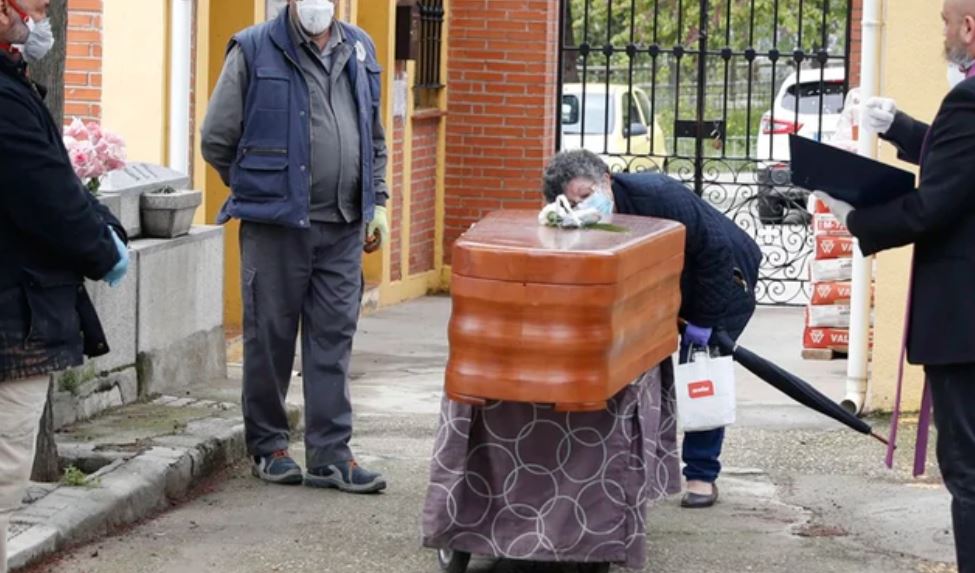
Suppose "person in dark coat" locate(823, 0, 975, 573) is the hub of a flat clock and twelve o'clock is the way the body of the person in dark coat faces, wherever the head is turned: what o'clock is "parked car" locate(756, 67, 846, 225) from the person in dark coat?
The parked car is roughly at 3 o'clock from the person in dark coat.

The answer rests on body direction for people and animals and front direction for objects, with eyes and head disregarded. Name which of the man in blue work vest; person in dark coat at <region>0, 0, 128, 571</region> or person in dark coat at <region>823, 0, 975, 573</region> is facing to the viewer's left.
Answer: person in dark coat at <region>823, 0, 975, 573</region>

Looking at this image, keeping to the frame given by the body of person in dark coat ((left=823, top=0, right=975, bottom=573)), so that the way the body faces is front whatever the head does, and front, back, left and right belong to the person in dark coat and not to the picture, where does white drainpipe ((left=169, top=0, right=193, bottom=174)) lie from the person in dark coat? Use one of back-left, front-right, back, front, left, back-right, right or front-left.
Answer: front-right

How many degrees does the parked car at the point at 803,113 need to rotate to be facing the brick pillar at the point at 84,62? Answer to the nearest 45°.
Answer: approximately 180°

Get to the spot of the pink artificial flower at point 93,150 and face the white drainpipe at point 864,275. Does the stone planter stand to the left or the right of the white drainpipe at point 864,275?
left

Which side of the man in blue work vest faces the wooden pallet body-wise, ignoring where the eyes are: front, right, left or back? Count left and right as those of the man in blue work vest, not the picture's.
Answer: left

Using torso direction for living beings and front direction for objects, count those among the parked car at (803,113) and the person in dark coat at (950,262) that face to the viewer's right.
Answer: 0

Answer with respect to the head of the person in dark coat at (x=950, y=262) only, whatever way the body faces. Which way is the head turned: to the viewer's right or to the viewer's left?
to the viewer's left

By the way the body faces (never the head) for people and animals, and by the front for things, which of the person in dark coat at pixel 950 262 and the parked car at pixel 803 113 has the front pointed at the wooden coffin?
the person in dark coat

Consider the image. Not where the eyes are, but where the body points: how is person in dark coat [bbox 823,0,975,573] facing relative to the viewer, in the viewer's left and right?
facing to the left of the viewer

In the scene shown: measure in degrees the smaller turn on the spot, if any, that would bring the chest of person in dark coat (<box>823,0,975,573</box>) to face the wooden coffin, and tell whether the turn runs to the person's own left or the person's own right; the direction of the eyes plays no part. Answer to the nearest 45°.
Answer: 0° — they already face it

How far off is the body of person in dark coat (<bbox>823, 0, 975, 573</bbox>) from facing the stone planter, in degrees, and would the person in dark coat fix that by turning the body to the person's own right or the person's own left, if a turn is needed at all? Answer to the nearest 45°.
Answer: approximately 45° to the person's own right

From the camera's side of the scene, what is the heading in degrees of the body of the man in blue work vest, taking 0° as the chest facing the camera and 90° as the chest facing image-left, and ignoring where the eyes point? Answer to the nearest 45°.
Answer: approximately 315°

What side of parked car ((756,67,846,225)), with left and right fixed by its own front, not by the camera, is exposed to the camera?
back

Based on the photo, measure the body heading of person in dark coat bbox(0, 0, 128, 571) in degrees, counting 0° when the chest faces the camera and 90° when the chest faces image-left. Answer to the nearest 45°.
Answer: approximately 270°
